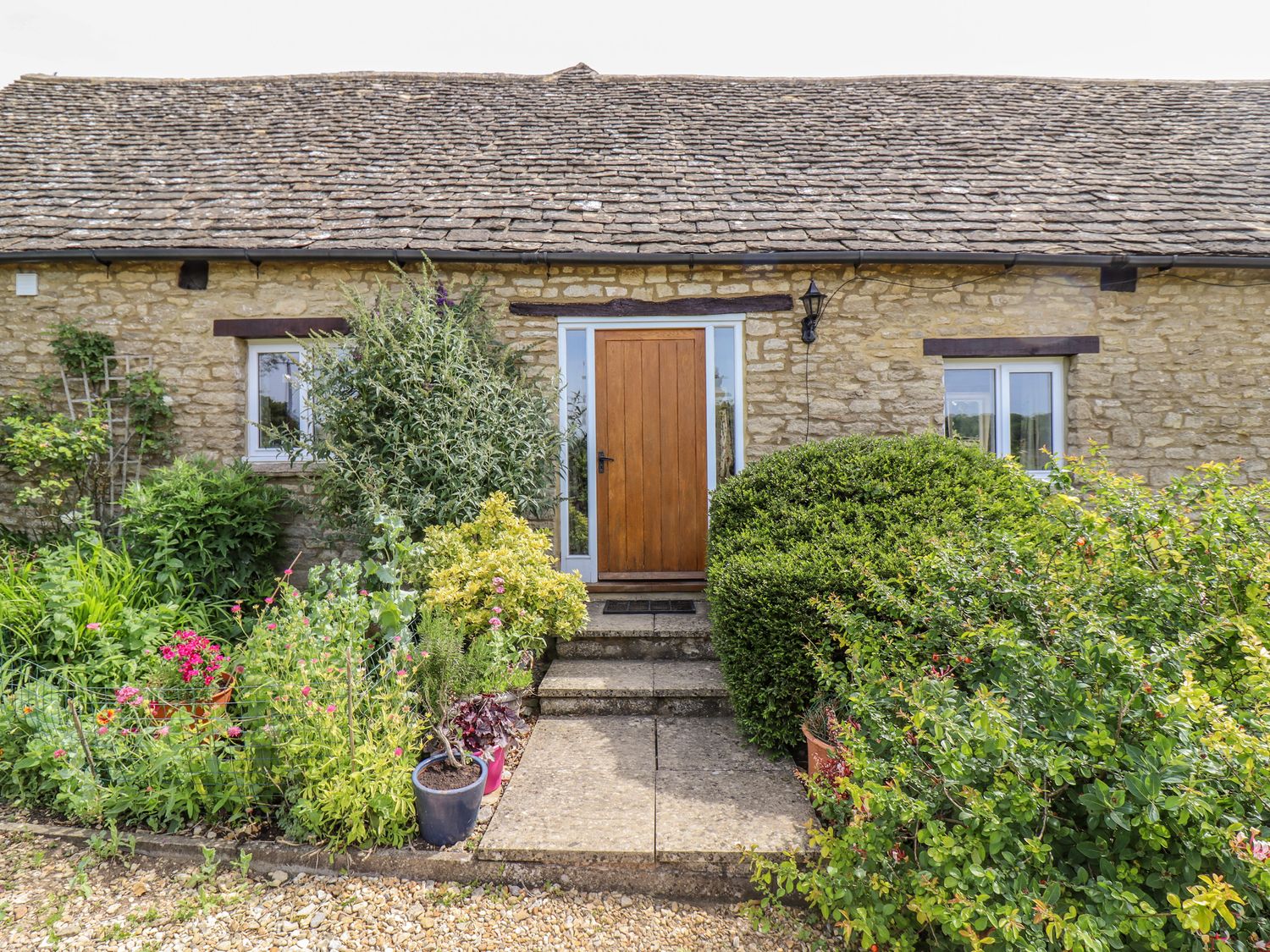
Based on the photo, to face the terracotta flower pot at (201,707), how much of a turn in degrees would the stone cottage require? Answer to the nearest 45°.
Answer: approximately 45° to its right

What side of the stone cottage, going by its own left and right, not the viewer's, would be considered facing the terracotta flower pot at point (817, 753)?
front

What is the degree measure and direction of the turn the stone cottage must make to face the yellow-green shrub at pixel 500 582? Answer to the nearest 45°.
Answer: approximately 45° to its right

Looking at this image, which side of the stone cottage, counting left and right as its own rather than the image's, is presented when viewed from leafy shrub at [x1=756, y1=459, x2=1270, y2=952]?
front

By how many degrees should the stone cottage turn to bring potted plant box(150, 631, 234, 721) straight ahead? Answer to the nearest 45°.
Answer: approximately 45° to its right

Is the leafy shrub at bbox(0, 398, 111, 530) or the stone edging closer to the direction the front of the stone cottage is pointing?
the stone edging

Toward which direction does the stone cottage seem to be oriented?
toward the camera

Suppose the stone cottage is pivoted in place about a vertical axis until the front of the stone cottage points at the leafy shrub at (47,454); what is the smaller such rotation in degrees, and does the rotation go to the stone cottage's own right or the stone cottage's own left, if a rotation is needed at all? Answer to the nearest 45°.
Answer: approximately 90° to the stone cottage's own right

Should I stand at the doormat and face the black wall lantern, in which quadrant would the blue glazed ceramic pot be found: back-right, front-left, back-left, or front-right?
back-right

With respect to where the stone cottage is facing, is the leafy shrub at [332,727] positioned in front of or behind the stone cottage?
in front

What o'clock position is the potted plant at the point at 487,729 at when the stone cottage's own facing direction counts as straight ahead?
The potted plant is roughly at 1 o'clock from the stone cottage.
